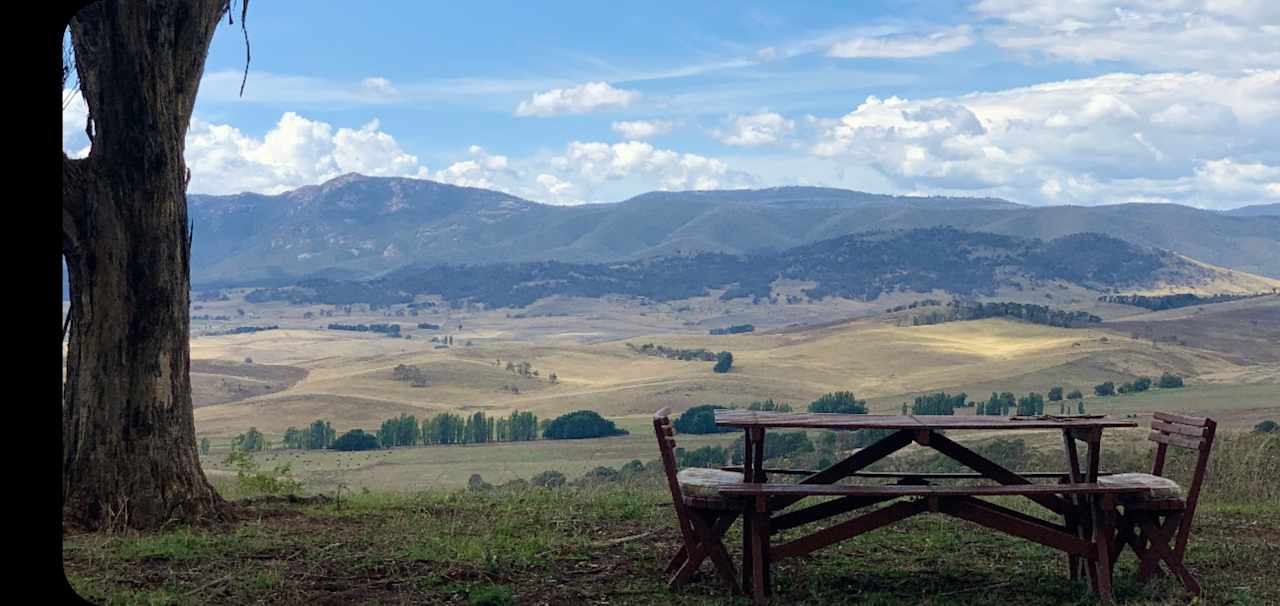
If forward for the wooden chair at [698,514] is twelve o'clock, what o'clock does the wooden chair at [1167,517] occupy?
the wooden chair at [1167,517] is roughly at 12 o'clock from the wooden chair at [698,514].

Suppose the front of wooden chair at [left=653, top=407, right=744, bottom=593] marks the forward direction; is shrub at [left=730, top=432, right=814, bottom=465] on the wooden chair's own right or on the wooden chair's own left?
on the wooden chair's own left

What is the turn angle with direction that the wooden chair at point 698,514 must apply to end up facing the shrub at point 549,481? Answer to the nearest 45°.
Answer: approximately 90° to its left

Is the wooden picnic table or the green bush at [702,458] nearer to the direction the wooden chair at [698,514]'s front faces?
the wooden picnic table

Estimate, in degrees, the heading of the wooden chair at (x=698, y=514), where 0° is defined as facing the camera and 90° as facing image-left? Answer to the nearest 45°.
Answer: approximately 270°

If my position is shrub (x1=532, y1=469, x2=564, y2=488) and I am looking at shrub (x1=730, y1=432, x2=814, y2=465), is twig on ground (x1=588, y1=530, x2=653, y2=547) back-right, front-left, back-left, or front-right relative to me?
back-right

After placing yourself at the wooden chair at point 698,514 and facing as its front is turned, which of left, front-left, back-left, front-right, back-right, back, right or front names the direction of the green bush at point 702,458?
left

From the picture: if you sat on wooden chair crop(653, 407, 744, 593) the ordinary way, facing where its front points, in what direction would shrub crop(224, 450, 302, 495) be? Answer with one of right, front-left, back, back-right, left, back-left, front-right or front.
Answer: back-left

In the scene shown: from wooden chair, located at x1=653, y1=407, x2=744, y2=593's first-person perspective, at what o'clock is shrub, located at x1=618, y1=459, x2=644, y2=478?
The shrub is roughly at 9 o'clock from the wooden chair.

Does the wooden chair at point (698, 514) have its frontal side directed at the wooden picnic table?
yes
